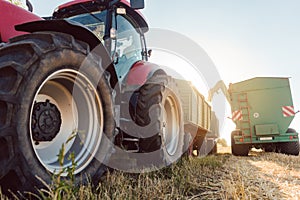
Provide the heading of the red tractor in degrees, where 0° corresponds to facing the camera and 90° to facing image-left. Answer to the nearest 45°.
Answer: approximately 45°

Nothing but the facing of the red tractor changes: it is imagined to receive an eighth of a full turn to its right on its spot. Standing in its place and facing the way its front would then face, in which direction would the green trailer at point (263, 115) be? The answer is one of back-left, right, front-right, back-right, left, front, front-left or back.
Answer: back-right

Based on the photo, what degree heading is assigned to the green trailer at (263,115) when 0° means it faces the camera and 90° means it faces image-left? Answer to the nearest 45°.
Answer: approximately 180°
